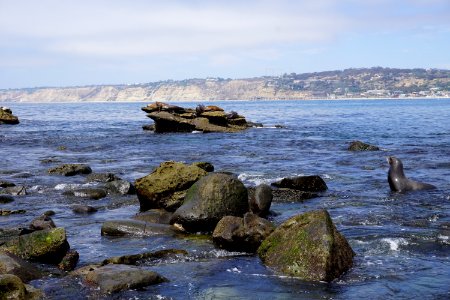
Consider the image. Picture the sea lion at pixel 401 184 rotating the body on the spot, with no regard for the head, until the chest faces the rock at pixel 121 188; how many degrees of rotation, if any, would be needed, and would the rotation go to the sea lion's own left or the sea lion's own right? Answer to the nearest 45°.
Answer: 0° — it already faces it

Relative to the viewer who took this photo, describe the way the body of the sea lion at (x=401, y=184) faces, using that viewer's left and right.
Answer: facing to the left of the viewer

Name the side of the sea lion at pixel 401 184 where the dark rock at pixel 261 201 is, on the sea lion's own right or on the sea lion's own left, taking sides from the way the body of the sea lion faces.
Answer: on the sea lion's own left

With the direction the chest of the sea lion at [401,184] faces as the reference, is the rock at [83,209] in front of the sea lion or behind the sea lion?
in front

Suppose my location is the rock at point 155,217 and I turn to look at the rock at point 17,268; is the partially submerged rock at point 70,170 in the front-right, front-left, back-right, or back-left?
back-right

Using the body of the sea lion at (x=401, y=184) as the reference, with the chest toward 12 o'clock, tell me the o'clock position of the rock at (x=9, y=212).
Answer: The rock is roughly at 11 o'clock from the sea lion.

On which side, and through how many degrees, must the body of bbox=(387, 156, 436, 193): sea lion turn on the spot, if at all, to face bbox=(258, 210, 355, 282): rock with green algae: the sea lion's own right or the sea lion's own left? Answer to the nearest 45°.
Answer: approximately 90° to the sea lion's own left

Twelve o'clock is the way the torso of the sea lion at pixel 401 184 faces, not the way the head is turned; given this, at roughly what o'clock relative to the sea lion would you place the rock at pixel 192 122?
The rock is roughly at 2 o'clock from the sea lion.
